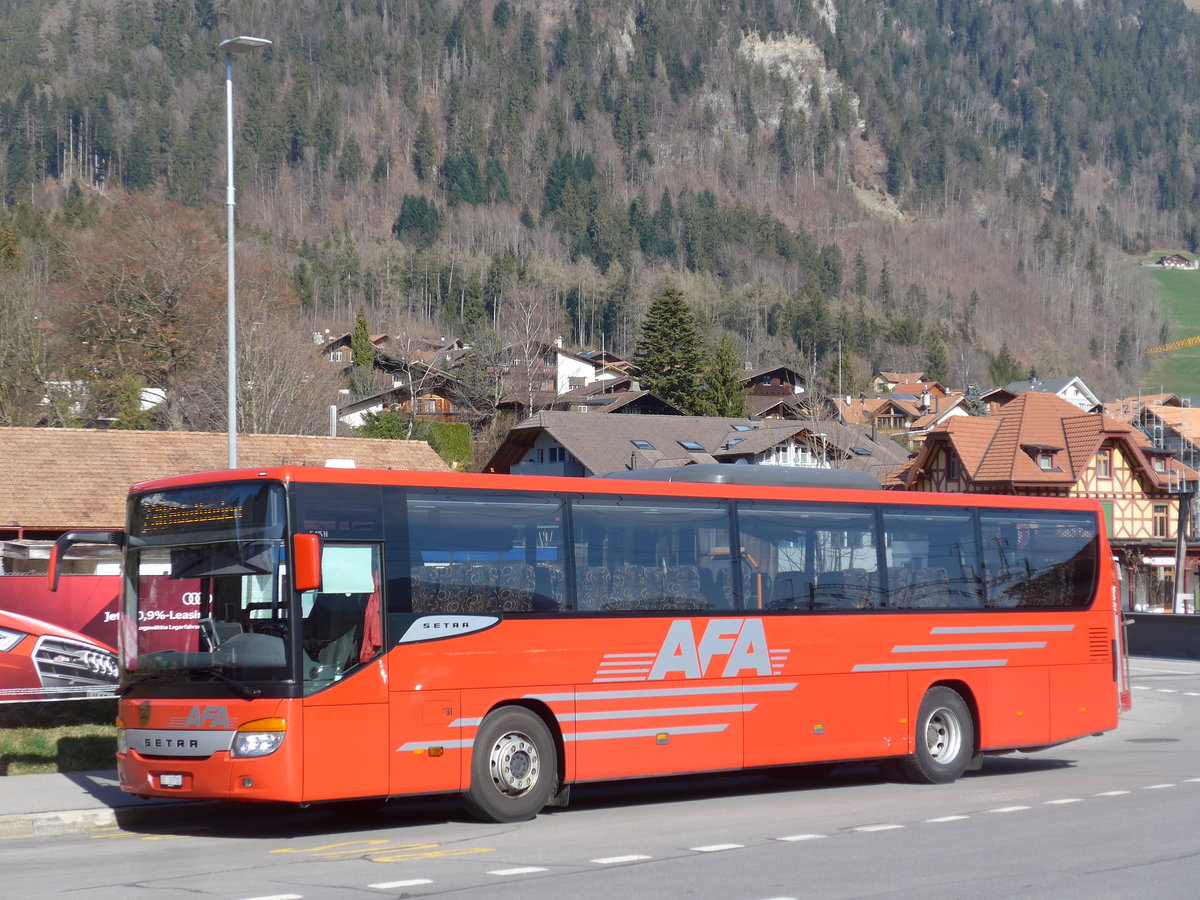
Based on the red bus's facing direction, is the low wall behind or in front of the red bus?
behind

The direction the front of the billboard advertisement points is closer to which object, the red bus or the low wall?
the red bus

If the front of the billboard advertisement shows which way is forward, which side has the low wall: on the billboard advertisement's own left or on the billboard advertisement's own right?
on the billboard advertisement's own left

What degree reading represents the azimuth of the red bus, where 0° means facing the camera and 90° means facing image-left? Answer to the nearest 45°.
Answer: approximately 45°

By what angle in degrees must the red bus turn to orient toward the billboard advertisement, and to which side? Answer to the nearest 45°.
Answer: approximately 90° to its right

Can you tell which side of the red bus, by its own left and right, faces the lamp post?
right
